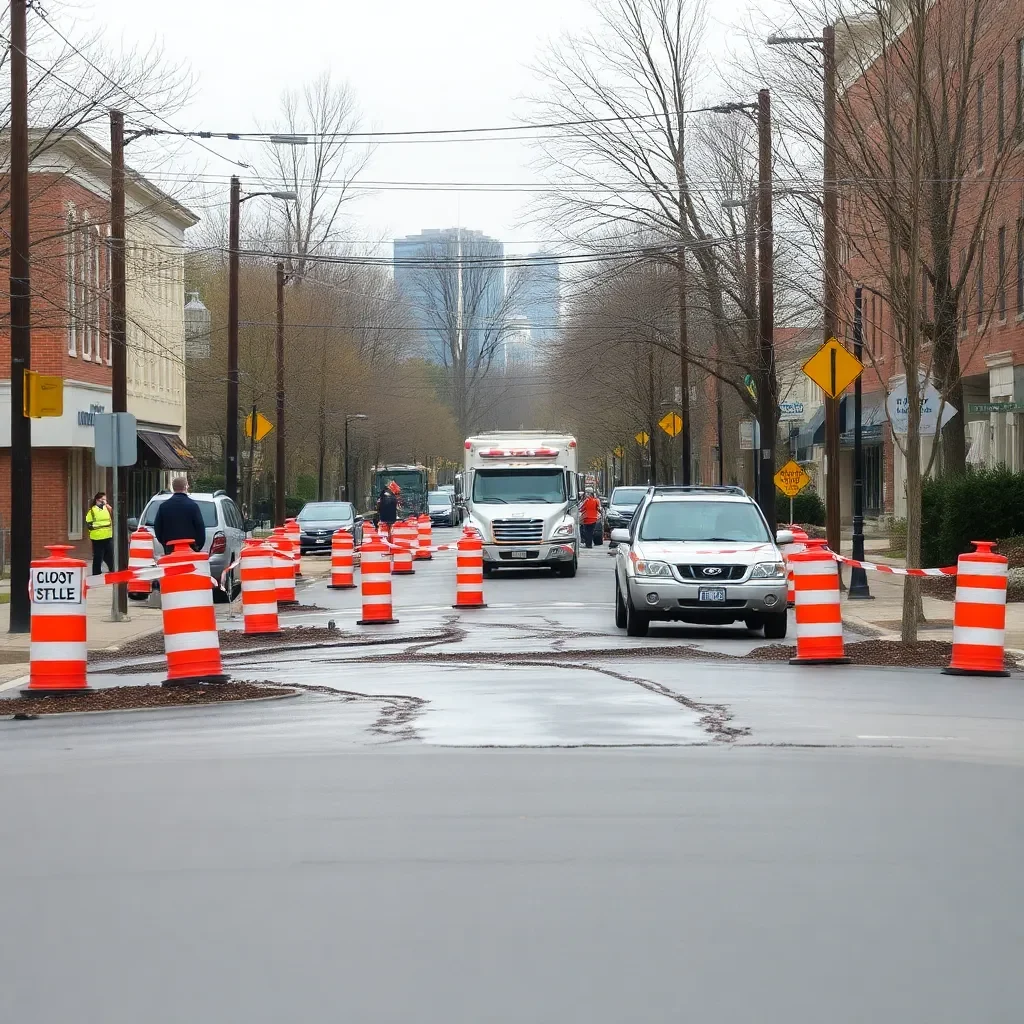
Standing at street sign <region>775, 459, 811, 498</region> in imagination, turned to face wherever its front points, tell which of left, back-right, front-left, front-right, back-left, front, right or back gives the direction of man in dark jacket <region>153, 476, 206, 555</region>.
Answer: front-right

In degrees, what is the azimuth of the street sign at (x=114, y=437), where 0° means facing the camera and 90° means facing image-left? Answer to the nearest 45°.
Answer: approximately 180°

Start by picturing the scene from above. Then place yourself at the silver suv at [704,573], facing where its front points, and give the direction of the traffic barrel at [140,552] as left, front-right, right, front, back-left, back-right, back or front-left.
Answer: back-right

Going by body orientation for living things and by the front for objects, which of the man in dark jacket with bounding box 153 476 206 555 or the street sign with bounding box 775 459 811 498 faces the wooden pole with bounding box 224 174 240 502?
the man in dark jacket

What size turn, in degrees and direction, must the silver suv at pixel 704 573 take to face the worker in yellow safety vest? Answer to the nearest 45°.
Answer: approximately 135° to its right

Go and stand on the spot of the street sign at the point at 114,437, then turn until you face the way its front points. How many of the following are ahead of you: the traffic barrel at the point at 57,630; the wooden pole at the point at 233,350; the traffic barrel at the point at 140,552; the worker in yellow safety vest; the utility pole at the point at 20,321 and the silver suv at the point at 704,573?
3

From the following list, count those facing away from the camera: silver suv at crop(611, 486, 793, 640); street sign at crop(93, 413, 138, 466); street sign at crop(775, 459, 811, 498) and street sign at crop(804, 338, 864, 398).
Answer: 1

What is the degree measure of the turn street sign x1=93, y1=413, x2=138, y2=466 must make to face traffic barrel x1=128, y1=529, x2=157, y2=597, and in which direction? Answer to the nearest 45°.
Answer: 0° — it already faces it

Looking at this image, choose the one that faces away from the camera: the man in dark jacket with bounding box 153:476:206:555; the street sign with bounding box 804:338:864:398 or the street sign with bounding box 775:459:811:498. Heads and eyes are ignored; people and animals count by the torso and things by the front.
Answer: the man in dark jacket

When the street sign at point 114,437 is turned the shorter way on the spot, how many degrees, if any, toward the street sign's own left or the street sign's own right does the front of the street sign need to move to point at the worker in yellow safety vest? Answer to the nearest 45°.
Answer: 0° — it already faces them

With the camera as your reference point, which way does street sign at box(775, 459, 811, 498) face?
facing the viewer

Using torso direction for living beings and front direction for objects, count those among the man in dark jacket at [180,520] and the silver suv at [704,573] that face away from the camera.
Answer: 1

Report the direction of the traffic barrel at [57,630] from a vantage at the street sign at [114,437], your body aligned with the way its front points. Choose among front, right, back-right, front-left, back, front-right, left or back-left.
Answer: back

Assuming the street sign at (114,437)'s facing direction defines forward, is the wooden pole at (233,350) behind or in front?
in front

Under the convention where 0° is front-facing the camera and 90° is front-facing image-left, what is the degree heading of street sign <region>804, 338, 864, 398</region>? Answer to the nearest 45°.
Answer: approximately 0°

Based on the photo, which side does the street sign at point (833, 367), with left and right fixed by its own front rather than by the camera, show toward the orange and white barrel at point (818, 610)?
front

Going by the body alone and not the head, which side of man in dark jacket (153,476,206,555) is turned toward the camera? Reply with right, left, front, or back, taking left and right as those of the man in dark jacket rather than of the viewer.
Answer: back

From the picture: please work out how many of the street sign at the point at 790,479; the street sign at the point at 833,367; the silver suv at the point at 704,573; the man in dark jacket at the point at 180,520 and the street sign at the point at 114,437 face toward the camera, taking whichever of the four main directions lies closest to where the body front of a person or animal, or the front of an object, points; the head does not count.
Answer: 3

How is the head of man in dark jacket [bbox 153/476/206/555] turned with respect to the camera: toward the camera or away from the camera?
away from the camera
